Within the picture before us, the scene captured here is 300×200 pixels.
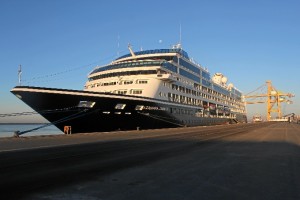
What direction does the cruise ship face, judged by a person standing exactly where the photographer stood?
facing the viewer and to the left of the viewer
